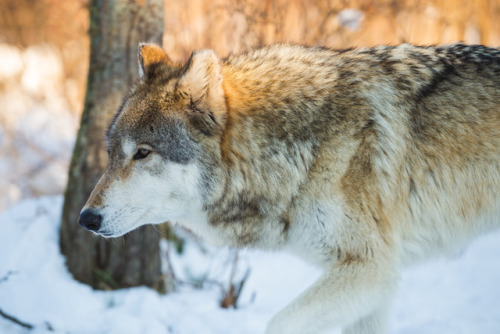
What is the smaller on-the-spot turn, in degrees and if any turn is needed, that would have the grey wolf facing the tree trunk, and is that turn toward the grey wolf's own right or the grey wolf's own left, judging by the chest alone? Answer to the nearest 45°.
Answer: approximately 45° to the grey wolf's own right

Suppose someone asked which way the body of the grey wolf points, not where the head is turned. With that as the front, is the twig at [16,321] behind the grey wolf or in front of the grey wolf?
in front

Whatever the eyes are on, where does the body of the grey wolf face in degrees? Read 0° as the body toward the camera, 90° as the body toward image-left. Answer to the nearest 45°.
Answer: approximately 90°
